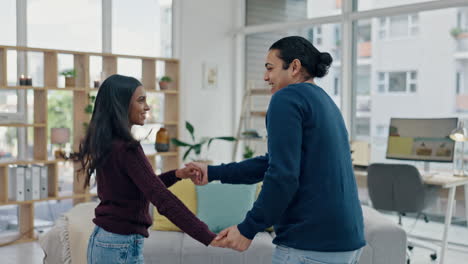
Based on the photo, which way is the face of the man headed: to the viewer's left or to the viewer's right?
to the viewer's left

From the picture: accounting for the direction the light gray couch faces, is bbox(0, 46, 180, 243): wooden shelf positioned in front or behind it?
behind

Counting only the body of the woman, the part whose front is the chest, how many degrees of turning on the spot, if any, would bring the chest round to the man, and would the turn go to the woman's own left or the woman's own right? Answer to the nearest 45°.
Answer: approximately 45° to the woman's own right

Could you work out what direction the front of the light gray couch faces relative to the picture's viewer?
facing the viewer

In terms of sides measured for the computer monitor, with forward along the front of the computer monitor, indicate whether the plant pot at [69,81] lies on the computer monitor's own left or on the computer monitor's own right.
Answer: on the computer monitor's own right

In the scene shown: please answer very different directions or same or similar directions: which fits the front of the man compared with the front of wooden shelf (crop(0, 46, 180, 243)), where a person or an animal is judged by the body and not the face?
very different directions

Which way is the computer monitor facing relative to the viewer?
toward the camera

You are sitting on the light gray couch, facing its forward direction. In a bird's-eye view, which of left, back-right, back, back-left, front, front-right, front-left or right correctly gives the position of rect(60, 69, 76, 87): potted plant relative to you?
back-right

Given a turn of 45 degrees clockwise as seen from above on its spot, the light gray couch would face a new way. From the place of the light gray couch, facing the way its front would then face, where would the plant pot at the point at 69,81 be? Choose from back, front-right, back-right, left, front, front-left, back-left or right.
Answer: right

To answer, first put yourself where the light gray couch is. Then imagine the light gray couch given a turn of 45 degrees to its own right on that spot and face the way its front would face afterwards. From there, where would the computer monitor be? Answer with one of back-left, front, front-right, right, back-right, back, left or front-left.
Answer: back

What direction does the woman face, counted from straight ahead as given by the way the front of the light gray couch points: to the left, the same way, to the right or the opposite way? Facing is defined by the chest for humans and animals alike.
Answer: to the left

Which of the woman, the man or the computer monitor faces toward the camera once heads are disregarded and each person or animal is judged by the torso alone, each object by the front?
the computer monitor

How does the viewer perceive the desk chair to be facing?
facing away from the viewer and to the right of the viewer

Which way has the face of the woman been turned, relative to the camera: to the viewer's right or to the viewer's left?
to the viewer's right

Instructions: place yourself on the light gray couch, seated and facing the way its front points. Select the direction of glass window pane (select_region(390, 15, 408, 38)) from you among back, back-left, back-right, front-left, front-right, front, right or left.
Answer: back-left

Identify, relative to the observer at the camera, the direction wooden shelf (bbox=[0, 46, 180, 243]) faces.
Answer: facing the viewer and to the right of the viewer

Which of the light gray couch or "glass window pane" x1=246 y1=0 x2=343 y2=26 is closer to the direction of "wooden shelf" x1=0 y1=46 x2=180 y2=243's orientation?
the light gray couch

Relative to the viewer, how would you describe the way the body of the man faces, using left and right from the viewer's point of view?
facing away from the viewer and to the left of the viewer

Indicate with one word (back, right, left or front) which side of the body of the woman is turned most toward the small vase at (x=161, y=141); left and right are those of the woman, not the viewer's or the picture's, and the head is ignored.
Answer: left

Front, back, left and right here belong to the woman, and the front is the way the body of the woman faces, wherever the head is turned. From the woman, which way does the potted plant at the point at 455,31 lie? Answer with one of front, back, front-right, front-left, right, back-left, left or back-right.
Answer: front-left
